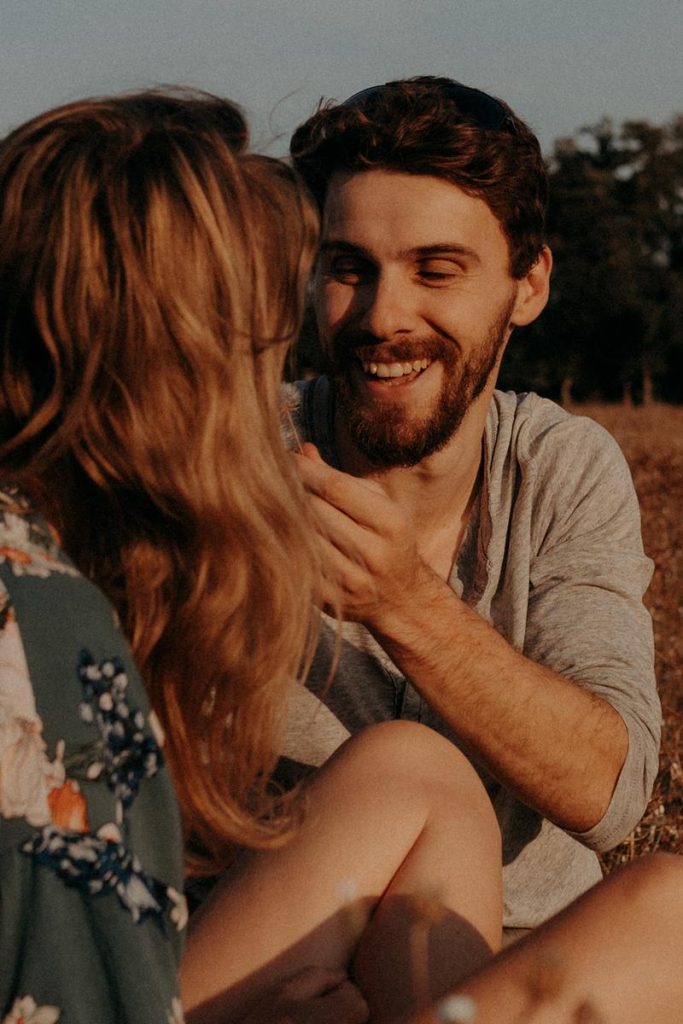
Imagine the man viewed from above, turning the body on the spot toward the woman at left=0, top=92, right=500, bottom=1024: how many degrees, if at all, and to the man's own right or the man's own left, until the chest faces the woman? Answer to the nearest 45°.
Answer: approximately 45° to the man's own left

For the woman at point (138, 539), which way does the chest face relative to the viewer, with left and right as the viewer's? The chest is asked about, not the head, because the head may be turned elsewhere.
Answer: facing away from the viewer and to the right of the viewer

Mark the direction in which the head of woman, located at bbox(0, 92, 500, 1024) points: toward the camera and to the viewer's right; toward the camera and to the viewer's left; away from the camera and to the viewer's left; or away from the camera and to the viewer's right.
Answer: away from the camera and to the viewer's right

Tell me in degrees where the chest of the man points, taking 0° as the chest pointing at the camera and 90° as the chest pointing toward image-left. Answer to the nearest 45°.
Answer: approximately 45°

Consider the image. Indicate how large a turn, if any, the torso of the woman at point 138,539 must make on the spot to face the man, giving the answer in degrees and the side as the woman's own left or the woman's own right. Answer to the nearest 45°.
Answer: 0° — they already face them

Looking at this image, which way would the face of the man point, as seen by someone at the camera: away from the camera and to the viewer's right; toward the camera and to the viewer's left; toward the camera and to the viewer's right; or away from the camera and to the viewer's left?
toward the camera and to the viewer's left

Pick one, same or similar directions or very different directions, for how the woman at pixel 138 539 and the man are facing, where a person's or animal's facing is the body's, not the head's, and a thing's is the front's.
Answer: very different directions
